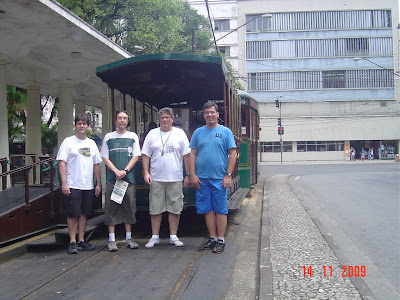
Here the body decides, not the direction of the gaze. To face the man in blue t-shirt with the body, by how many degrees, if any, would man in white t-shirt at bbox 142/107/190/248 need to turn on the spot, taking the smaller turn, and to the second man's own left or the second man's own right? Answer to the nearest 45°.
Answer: approximately 45° to the second man's own left

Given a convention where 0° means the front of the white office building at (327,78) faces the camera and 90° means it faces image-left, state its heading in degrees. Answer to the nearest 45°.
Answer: approximately 0°

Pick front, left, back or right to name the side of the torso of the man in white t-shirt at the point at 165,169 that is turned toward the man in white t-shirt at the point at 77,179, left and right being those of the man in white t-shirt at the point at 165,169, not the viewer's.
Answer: right

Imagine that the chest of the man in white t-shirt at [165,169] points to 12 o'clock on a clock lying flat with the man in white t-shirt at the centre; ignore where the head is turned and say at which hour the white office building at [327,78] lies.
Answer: The white office building is roughly at 7 o'clock from the man in white t-shirt.

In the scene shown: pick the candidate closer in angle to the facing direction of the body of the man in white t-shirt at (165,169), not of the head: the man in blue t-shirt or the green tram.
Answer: the man in blue t-shirt

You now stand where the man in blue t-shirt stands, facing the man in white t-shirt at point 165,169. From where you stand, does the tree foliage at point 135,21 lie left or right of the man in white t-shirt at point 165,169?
right

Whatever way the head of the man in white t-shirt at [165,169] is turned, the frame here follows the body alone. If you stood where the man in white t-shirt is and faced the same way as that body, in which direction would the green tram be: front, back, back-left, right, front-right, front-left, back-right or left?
back

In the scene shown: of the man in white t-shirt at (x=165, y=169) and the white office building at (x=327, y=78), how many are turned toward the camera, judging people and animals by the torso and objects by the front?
2

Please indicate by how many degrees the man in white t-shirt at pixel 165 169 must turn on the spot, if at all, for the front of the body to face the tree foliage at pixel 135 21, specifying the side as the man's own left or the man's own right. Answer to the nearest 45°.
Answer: approximately 180°

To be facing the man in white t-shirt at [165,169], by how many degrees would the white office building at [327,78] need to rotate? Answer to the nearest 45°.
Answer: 0° — it already faces them
